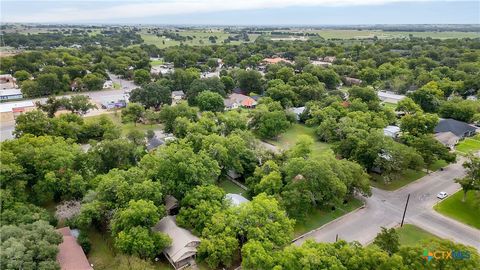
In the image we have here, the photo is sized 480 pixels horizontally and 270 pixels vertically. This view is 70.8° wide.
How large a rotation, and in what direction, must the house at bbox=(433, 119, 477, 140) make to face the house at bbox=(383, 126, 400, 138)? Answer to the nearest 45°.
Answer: approximately 90° to its right

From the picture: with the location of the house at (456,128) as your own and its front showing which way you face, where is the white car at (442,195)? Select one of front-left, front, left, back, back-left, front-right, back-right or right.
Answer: front-right

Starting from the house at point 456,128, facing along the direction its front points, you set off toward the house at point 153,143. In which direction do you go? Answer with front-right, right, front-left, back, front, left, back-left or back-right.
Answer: right

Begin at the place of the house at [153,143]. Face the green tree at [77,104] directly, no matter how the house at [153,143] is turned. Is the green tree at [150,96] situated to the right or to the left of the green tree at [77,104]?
right

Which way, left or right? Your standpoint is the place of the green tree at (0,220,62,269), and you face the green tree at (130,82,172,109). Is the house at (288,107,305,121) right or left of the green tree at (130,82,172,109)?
right

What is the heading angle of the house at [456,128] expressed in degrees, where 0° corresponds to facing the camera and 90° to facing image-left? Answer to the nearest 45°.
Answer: approximately 315°

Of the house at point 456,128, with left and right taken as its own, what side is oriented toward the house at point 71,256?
right

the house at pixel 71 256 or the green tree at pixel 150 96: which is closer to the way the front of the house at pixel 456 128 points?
the house

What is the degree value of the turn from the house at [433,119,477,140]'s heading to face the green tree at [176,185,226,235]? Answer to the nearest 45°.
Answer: approximately 45° to its right

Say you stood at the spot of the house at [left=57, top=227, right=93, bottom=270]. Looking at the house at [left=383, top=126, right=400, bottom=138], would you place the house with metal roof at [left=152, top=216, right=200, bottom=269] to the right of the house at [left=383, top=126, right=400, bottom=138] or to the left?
right
